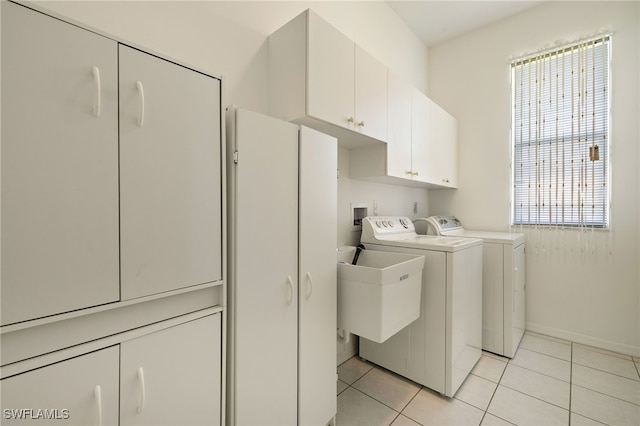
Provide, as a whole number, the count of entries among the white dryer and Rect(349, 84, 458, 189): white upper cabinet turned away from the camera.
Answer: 0

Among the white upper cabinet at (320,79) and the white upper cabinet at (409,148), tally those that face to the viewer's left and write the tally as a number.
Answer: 0

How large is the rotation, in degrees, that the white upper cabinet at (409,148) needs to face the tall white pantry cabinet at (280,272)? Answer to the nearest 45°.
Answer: approximately 90° to its right

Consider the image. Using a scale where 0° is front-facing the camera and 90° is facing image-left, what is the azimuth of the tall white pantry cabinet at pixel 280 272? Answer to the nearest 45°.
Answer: approximately 315°
